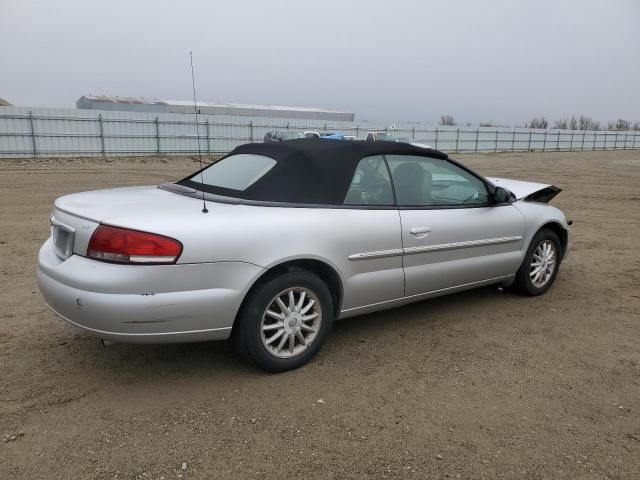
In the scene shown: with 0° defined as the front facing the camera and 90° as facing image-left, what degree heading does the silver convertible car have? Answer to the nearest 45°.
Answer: approximately 225°

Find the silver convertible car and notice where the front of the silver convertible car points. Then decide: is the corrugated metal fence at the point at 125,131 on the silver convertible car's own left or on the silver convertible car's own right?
on the silver convertible car's own left
